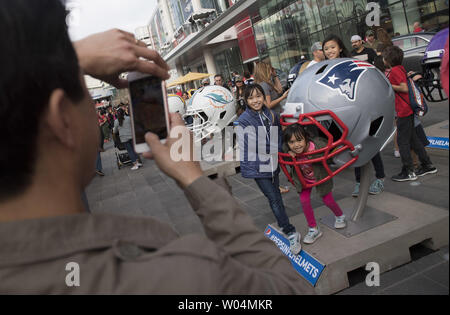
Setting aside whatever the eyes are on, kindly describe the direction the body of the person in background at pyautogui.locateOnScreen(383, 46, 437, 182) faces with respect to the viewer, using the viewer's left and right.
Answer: facing to the left of the viewer

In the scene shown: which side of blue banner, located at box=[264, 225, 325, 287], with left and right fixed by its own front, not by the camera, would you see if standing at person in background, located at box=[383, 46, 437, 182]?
back

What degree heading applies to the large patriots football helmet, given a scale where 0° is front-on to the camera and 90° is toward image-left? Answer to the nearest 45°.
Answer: approximately 45°

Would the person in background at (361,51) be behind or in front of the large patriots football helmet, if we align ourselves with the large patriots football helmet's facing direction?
behind

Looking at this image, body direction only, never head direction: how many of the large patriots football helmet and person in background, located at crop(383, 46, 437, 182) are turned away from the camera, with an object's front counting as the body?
0
